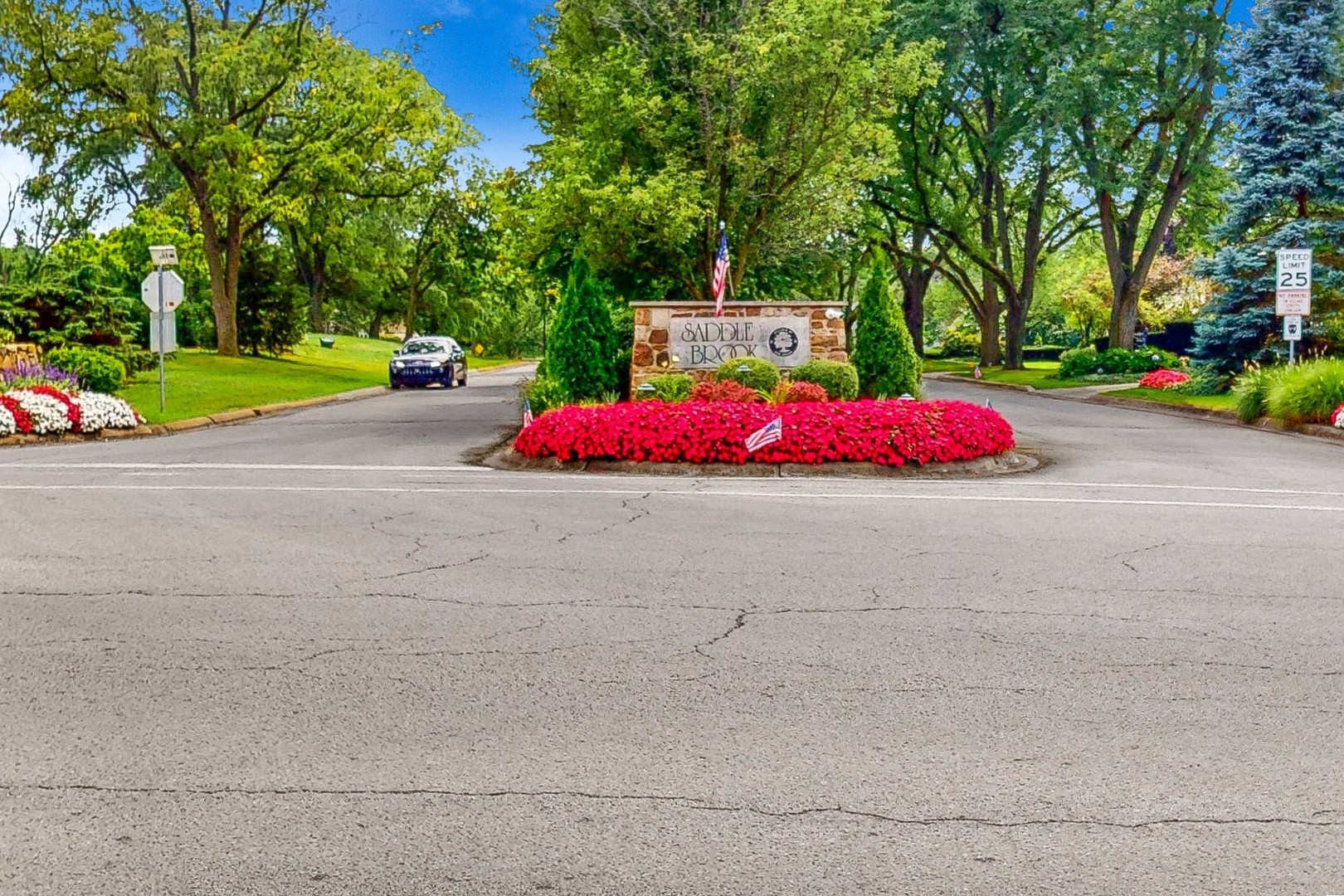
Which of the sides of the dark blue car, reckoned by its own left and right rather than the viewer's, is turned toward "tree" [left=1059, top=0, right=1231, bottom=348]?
left

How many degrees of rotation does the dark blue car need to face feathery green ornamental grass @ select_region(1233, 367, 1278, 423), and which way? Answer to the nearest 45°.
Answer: approximately 45° to its left

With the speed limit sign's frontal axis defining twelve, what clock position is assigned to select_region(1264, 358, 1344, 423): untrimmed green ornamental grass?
The untrimmed green ornamental grass is roughly at 12 o'clock from the speed limit sign.

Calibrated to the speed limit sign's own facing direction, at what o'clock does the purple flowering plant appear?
The purple flowering plant is roughly at 2 o'clock from the speed limit sign.

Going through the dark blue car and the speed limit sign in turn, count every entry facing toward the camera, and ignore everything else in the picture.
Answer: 2

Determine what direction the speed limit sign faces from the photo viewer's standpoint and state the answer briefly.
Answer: facing the viewer

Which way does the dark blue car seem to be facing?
toward the camera

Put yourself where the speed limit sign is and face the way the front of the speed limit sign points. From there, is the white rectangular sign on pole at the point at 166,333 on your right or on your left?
on your right

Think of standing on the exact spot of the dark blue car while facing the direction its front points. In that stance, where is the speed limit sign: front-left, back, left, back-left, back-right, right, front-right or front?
front-left

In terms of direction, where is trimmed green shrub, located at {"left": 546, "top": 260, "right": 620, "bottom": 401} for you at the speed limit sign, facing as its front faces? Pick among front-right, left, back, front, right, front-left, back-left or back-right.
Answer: front-right

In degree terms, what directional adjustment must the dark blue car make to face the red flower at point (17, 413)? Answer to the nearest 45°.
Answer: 0° — it already faces it

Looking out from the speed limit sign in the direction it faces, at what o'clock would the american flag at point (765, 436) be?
The american flag is roughly at 1 o'clock from the speed limit sign.

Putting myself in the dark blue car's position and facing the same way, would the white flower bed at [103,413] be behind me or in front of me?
in front
